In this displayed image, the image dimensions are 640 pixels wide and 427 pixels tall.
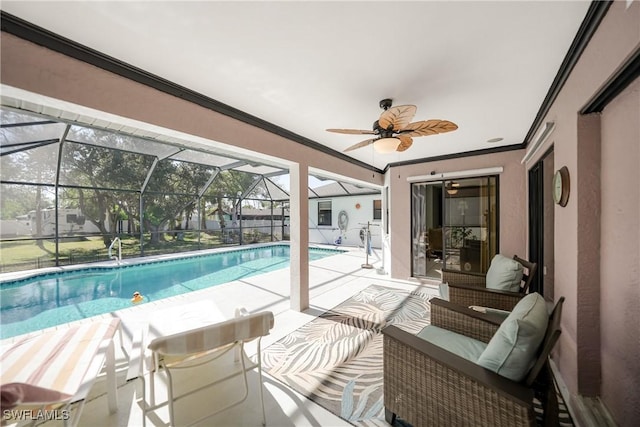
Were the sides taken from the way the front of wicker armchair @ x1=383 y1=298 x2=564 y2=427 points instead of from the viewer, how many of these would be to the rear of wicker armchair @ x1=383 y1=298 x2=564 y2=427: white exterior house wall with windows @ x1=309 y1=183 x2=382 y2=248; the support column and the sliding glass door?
0

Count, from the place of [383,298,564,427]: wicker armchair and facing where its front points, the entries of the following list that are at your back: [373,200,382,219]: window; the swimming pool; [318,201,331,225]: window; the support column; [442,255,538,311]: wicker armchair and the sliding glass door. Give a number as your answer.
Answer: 0

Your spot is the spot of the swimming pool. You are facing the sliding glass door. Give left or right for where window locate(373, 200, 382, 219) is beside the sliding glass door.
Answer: left

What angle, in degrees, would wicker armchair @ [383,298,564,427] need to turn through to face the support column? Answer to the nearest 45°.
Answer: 0° — it already faces it

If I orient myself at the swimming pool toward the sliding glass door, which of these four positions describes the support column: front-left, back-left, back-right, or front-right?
front-right

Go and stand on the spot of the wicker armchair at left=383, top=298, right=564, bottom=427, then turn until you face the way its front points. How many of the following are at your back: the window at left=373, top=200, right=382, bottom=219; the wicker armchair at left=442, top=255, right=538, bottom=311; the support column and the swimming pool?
0

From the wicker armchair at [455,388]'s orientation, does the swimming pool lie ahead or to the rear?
ahead

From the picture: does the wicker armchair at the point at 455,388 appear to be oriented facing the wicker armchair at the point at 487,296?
no

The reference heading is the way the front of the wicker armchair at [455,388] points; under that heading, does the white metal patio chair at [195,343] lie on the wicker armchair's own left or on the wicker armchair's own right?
on the wicker armchair's own left

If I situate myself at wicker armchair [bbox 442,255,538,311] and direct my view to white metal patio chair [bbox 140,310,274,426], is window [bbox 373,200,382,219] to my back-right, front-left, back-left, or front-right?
back-right

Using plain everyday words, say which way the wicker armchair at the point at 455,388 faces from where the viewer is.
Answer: facing away from the viewer and to the left of the viewer

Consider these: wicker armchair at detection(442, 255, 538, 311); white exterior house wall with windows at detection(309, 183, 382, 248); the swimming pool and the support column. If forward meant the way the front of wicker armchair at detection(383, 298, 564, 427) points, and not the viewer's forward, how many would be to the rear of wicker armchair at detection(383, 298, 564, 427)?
0

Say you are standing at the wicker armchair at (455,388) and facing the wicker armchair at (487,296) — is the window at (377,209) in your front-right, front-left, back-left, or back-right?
front-left
